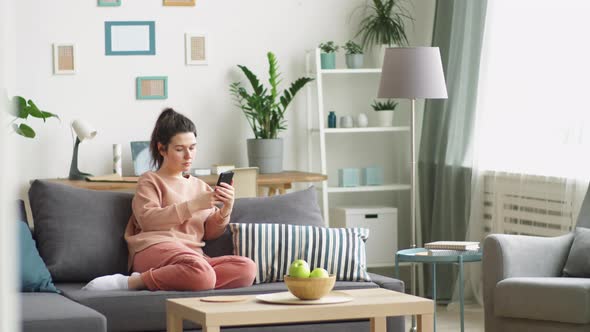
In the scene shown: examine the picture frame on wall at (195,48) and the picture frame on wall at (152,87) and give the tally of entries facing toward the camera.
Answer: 2

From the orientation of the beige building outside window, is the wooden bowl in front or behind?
in front

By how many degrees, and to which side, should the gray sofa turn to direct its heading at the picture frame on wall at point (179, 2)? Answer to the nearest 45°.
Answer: approximately 180°

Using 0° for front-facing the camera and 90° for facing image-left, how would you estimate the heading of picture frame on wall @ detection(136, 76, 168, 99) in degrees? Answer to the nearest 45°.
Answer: approximately 0°

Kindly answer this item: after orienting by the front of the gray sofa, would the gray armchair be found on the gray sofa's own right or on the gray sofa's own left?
on the gray sofa's own left

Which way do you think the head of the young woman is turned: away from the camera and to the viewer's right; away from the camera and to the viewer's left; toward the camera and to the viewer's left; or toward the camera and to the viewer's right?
toward the camera and to the viewer's right

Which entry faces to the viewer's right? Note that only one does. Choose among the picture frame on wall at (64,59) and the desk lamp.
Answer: the desk lamp

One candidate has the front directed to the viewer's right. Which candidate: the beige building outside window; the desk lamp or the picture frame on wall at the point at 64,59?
the desk lamp
